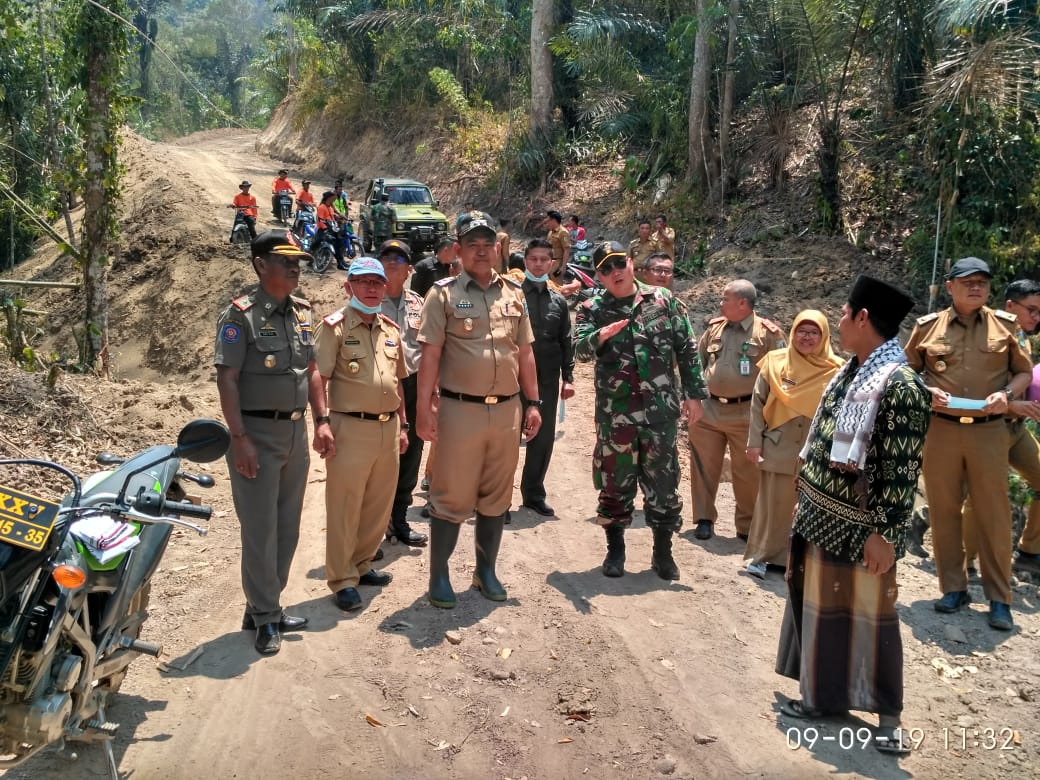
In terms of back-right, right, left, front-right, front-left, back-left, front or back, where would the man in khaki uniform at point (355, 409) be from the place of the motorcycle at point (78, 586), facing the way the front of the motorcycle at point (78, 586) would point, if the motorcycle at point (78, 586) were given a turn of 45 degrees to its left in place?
back-left

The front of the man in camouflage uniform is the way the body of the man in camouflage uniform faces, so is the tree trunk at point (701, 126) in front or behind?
behind

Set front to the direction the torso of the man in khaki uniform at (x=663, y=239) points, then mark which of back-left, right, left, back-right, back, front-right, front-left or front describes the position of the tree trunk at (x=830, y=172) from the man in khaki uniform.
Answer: back-left

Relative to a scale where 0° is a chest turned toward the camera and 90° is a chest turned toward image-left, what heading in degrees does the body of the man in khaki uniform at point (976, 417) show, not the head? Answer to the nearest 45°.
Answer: approximately 0°

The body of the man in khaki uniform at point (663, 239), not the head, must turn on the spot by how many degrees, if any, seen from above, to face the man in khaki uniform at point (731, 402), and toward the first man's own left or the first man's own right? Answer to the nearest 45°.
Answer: approximately 45° to the first man's own left

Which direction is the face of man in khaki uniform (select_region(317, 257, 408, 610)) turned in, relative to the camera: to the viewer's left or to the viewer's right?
to the viewer's right

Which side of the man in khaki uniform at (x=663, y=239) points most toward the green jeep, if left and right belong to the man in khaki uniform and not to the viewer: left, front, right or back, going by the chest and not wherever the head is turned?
right

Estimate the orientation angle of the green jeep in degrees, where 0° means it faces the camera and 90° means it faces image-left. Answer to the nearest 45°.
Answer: approximately 315°

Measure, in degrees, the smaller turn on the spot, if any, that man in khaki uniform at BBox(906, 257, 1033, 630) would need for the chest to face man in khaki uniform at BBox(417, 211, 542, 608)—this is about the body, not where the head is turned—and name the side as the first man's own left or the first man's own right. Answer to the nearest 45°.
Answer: approximately 45° to the first man's own right

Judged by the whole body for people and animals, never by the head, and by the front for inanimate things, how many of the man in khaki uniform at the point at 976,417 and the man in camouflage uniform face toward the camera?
2

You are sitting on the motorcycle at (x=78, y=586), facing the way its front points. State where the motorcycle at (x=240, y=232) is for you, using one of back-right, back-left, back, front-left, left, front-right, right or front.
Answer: back-right
